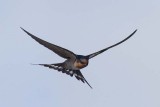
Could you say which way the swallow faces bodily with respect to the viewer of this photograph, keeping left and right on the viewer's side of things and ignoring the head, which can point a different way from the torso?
facing the viewer and to the right of the viewer
